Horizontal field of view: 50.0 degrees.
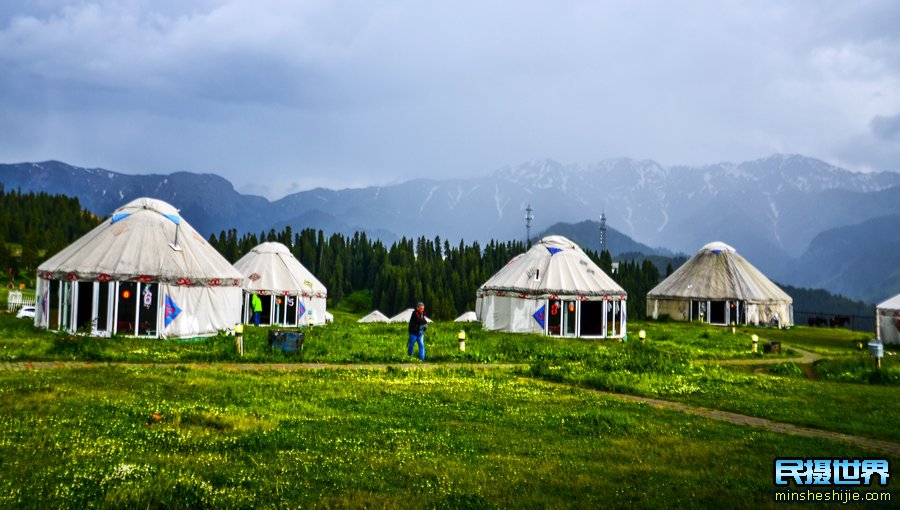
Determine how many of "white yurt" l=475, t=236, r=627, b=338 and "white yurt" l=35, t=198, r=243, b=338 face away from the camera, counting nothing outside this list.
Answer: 0

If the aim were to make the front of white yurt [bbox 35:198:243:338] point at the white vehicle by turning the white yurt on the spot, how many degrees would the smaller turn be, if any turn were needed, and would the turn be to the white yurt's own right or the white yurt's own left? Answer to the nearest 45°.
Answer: approximately 135° to the white yurt's own right

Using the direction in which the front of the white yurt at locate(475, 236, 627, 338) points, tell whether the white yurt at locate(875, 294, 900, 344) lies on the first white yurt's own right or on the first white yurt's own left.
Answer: on the first white yurt's own left

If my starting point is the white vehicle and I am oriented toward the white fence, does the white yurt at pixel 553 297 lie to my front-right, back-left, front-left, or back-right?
back-right

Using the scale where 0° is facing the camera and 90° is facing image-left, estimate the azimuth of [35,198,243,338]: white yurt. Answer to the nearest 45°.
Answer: approximately 45°

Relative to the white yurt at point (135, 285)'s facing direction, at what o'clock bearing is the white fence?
The white fence is roughly at 4 o'clock from the white yurt.

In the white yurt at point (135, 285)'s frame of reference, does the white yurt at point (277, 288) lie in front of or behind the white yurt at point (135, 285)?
behind

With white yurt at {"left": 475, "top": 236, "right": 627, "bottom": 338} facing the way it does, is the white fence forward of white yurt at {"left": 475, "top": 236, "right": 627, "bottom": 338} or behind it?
behind

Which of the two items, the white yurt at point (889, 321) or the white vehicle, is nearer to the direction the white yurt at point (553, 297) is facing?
the white yurt

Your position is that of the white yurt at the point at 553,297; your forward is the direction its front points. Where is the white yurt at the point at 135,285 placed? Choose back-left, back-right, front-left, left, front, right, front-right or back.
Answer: right

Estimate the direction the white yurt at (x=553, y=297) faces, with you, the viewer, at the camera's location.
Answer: facing the viewer and to the right of the viewer
